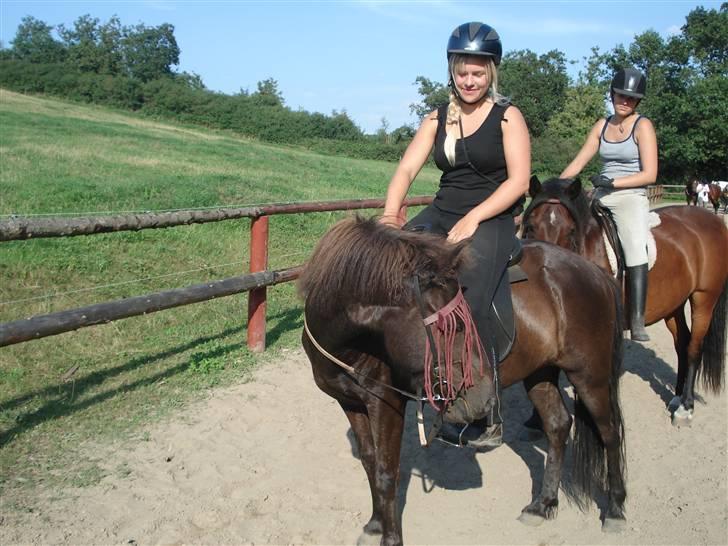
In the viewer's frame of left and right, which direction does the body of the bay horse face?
facing the viewer and to the left of the viewer

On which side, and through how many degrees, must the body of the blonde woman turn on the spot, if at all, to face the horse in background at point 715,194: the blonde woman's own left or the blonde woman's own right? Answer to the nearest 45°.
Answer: approximately 135° to the blonde woman's own right

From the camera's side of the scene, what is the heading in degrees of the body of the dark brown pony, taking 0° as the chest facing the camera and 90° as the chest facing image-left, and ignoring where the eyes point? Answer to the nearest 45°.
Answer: approximately 45°

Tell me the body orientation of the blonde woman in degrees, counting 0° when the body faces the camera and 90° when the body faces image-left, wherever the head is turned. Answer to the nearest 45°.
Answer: approximately 45°

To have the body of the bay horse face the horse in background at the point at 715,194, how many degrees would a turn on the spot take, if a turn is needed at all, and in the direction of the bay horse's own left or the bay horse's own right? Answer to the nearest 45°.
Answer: approximately 135° to the bay horse's own right

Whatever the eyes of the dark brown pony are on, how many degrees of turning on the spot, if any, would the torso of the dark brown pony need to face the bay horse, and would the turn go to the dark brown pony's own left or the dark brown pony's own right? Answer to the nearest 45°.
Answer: approximately 180°

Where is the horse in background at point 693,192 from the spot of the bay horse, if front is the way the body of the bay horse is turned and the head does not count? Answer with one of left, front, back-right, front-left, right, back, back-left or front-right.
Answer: back-right

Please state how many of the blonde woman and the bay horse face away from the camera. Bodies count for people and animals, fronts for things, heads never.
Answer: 0

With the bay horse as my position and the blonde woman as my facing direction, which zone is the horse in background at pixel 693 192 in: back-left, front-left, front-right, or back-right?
back-right

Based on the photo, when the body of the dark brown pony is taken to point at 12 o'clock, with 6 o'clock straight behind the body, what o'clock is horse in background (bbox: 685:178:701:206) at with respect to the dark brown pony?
The horse in background is roughly at 5 o'clock from the dark brown pony.

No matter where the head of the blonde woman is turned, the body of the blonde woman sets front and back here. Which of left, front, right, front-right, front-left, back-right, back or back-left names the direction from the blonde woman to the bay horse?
back

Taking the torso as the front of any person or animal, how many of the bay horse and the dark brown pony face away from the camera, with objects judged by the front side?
0
